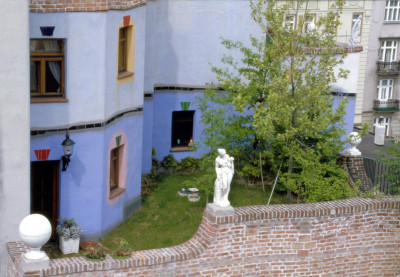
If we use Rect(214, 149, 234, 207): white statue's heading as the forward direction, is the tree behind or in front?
behind

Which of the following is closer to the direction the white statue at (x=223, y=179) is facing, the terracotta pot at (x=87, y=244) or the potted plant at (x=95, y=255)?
the potted plant

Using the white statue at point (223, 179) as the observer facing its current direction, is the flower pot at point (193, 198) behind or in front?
behind

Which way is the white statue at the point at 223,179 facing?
toward the camera

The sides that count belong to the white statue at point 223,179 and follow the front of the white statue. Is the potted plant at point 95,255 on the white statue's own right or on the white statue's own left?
on the white statue's own right
